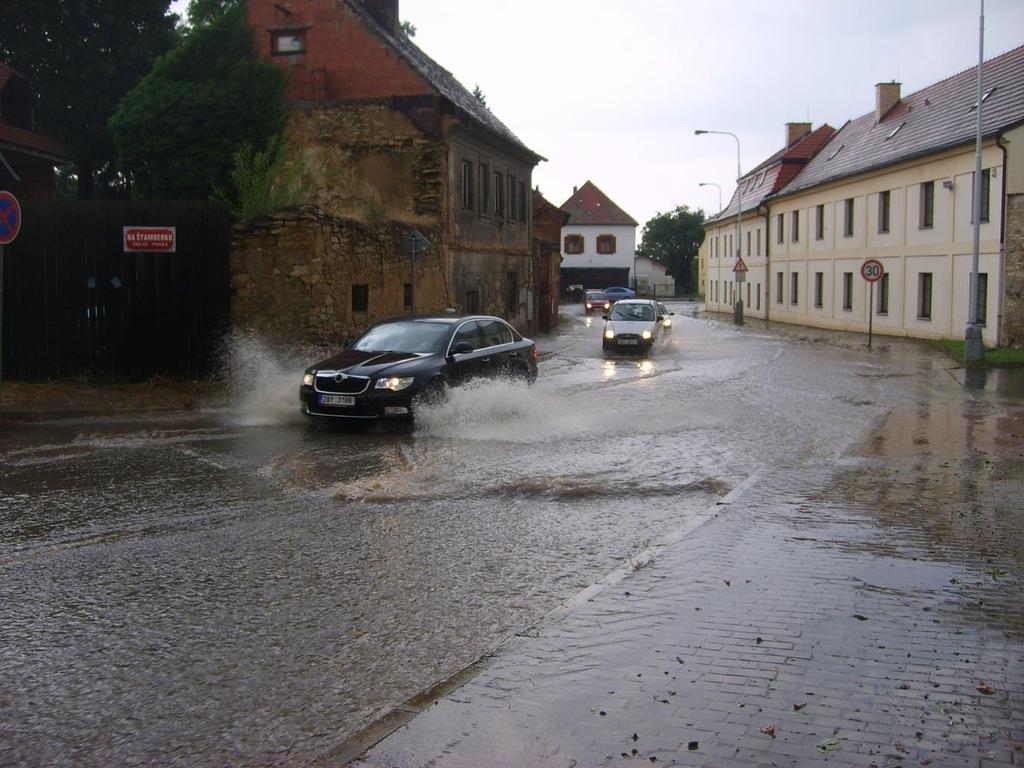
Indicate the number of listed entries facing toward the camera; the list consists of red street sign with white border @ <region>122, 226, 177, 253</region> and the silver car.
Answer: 2

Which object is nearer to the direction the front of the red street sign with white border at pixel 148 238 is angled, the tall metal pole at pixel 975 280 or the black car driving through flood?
the black car driving through flood

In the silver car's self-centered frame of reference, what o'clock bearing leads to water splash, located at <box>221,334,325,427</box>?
The water splash is roughly at 1 o'clock from the silver car.

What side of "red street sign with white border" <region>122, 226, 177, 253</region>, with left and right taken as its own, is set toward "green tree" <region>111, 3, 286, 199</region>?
back

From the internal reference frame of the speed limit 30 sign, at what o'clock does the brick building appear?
The brick building is roughly at 2 o'clock from the speed limit 30 sign.

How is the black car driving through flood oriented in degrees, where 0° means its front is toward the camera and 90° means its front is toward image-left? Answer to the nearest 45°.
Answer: approximately 45°

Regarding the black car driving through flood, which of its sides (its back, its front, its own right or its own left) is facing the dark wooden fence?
right

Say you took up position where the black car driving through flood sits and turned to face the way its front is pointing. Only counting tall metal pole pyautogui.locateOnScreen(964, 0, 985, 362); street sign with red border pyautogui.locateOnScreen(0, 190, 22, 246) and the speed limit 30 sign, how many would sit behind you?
2

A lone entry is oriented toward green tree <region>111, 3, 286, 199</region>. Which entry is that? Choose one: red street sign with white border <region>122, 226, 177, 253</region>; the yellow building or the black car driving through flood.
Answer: the yellow building

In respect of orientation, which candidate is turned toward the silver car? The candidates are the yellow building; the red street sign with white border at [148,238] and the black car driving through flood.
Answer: the yellow building

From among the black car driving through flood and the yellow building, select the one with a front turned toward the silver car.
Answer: the yellow building

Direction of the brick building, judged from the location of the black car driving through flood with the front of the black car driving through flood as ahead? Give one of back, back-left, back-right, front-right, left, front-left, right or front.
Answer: back-right

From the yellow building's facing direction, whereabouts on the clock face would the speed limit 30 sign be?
The speed limit 30 sign is roughly at 11 o'clock from the yellow building.

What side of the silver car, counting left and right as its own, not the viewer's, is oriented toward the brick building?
right

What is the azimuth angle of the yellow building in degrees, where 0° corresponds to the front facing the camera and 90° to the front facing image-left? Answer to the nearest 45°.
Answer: approximately 45°

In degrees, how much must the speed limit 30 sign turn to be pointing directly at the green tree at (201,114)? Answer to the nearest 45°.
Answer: approximately 45° to its right
